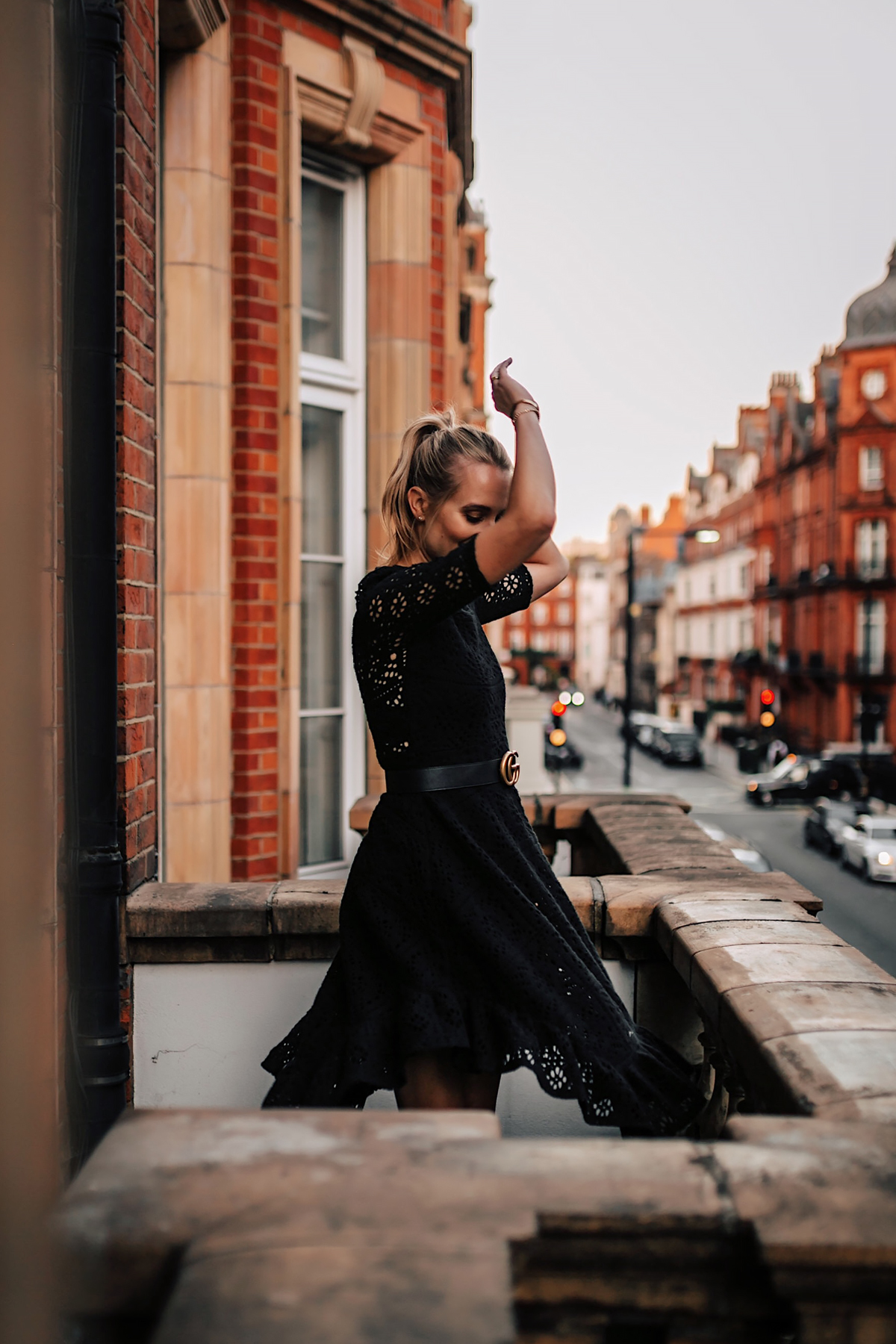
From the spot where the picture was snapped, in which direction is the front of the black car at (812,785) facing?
facing to the left of the viewer

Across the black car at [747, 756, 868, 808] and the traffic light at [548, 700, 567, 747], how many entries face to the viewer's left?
1

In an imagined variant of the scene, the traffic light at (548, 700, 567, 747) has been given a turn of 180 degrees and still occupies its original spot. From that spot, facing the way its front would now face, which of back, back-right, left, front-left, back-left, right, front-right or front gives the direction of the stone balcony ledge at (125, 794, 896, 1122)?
back

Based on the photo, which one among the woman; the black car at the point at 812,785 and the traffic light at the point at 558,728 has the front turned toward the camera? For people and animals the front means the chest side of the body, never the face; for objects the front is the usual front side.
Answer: the traffic light

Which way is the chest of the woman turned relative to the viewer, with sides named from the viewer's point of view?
facing to the right of the viewer

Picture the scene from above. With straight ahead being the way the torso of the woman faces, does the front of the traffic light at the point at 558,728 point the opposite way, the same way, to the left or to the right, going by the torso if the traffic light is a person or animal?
to the right

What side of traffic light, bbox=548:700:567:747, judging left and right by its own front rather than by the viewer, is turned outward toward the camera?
front

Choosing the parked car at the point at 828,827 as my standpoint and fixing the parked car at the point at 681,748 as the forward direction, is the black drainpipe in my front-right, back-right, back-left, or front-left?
back-left

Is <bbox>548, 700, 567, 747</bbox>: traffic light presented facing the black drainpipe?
yes

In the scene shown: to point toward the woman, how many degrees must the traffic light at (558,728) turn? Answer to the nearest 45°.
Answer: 0° — it already faces them
